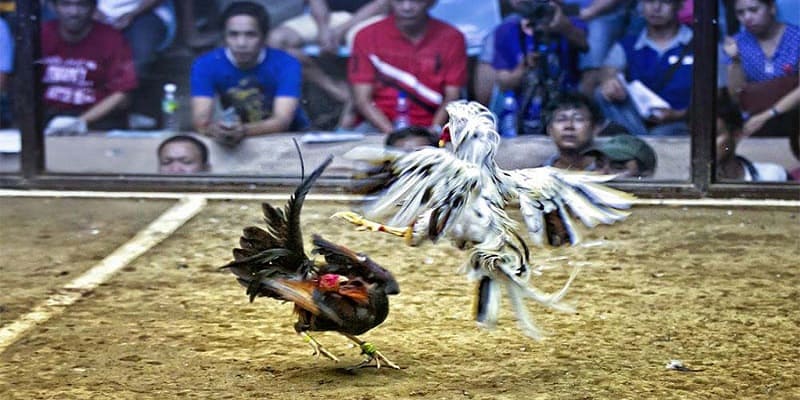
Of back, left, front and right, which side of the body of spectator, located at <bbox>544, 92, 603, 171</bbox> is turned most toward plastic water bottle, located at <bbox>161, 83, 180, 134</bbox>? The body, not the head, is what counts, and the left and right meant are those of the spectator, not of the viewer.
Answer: right

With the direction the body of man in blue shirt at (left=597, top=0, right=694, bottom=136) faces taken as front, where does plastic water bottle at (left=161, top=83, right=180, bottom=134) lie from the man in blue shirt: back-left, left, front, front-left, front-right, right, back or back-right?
right

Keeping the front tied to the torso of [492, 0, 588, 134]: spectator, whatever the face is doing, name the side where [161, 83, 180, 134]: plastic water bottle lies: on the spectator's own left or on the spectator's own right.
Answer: on the spectator's own right

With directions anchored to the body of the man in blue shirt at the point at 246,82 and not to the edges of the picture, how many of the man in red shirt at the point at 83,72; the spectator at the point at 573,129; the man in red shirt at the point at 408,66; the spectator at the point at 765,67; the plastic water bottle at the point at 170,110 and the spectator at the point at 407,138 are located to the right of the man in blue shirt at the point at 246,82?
2

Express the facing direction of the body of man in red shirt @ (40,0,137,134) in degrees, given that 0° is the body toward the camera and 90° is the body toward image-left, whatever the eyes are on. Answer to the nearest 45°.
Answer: approximately 0°

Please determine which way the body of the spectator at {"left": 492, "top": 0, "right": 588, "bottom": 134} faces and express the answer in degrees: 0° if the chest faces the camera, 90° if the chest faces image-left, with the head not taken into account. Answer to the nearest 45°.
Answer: approximately 0°

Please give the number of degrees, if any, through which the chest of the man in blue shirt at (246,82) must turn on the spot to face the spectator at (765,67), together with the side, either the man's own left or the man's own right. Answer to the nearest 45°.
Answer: approximately 90° to the man's own left

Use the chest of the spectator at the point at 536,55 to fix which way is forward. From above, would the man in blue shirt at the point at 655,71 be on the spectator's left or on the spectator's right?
on the spectator's left

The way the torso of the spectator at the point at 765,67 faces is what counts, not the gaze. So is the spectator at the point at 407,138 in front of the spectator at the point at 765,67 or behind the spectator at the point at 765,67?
in front

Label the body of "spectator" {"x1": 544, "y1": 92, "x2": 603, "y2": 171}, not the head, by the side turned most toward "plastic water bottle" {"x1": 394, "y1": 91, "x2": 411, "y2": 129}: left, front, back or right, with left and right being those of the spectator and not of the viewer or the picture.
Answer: right
